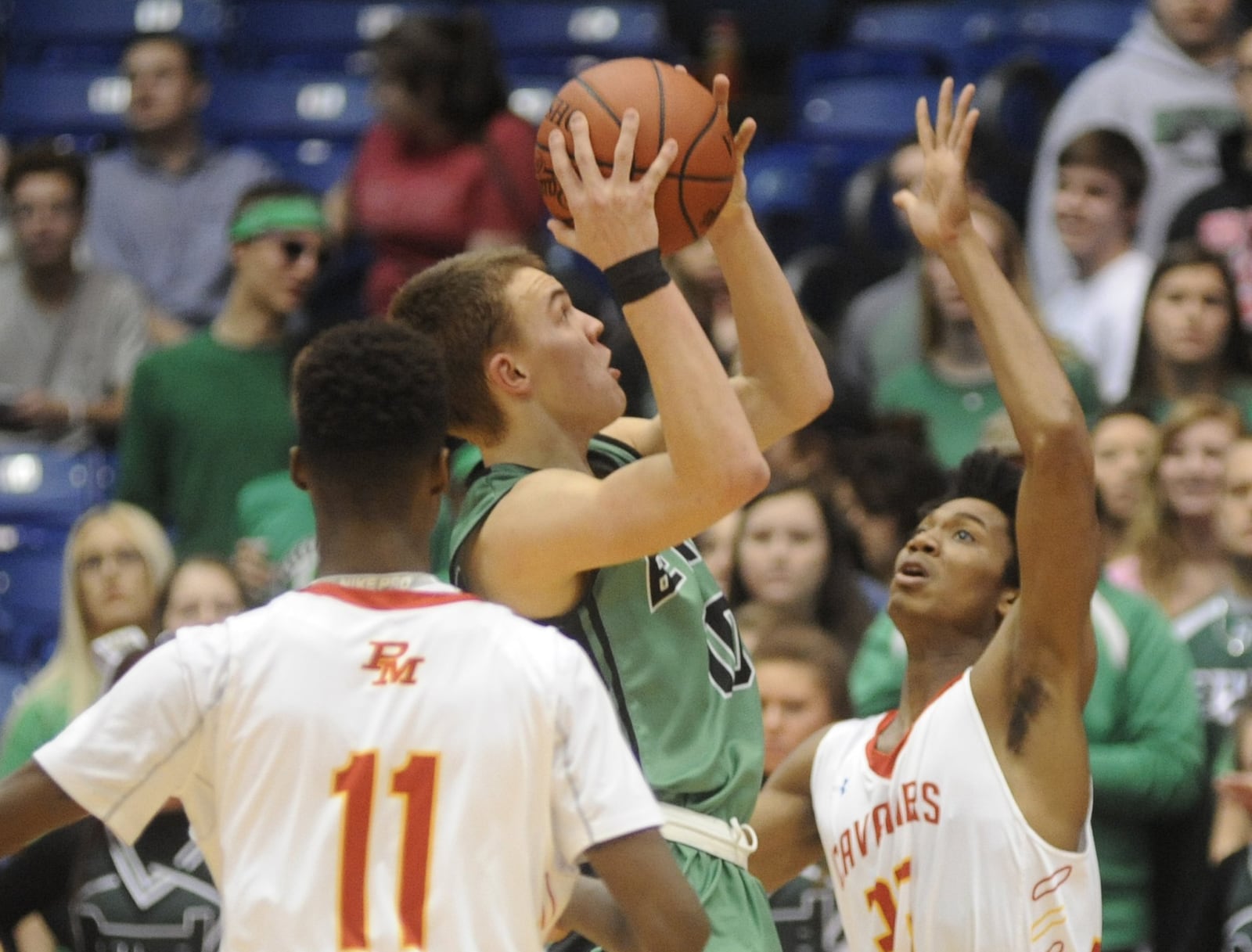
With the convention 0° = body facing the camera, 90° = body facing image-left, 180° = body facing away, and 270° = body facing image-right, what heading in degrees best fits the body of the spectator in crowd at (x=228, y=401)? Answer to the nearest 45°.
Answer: approximately 315°

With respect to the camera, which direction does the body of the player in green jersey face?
to the viewer's right

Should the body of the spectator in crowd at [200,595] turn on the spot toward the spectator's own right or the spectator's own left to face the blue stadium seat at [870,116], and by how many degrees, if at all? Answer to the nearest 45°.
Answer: approximately 135° to the spectator's own left

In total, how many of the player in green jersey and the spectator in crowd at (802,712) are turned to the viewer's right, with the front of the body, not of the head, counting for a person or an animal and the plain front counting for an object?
1

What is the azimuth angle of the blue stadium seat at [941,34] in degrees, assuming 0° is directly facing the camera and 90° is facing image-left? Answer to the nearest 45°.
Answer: approximately 0°

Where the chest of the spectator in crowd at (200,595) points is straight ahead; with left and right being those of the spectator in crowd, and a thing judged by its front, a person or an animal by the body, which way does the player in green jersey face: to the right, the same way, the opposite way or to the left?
to the left

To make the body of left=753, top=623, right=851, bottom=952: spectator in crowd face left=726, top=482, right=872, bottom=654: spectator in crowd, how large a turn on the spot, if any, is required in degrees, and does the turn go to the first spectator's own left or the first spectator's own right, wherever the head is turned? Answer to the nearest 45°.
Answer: approximately 135° to the first spectator's own right

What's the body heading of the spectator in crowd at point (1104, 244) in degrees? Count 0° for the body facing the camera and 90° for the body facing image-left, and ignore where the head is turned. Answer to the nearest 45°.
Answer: approximately 45°

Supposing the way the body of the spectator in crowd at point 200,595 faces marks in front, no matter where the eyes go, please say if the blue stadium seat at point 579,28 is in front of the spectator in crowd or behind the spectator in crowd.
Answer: behind

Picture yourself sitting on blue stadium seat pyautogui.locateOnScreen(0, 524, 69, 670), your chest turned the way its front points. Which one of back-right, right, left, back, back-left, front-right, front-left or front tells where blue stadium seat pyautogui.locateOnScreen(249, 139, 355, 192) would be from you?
back-left
